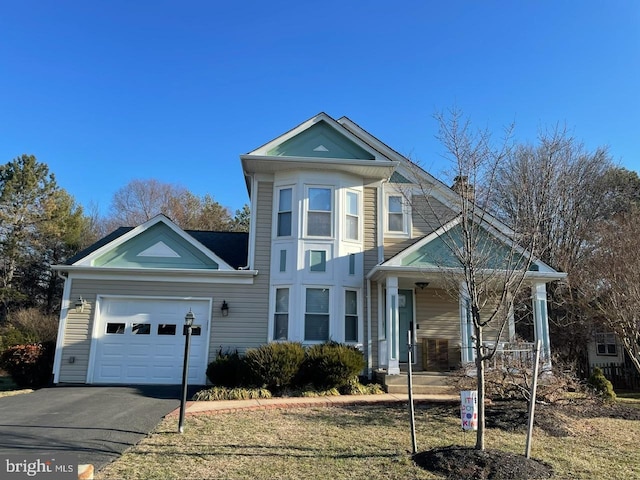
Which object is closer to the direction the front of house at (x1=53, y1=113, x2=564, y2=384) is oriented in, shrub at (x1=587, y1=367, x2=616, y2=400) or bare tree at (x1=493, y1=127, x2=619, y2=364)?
the shrub

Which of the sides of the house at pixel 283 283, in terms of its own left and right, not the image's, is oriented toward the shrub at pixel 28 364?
right

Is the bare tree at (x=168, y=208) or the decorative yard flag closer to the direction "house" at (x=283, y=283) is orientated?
the decorative yard flag

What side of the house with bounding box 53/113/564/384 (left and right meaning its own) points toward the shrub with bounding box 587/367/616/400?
left

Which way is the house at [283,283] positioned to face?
toward the camera

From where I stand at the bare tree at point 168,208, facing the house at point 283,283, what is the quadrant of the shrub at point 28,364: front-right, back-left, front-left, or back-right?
front-right

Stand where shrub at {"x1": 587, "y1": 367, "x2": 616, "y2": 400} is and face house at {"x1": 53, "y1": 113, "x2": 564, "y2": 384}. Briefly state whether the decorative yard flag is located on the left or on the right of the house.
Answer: left

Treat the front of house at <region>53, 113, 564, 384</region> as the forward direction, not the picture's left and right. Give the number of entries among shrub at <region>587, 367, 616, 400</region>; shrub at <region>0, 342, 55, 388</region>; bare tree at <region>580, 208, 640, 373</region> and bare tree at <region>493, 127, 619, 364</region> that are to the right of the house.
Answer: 1

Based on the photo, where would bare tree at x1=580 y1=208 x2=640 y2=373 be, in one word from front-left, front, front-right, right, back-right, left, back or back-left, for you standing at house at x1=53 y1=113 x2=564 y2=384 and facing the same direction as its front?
left

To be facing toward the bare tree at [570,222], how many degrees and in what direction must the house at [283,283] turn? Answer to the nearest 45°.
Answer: approximately 135° to its left

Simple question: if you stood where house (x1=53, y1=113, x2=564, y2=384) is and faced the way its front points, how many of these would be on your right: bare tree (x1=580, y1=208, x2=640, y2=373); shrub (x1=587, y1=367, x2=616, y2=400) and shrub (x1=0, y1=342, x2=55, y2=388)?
1

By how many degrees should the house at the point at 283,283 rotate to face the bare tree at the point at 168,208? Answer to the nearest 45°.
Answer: approximately 135° to its right
